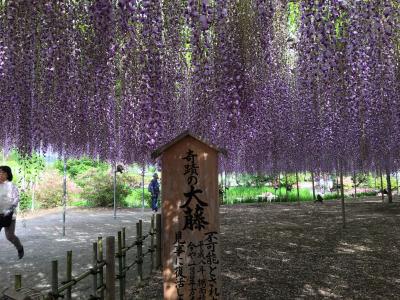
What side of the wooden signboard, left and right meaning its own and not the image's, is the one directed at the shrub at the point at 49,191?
back

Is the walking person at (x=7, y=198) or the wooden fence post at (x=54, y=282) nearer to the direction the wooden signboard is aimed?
the wooden fence post

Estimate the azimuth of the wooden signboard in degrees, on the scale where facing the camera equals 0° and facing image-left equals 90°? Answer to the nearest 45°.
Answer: approximately 0°

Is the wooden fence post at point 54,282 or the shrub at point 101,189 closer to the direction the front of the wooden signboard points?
the wooden fence post

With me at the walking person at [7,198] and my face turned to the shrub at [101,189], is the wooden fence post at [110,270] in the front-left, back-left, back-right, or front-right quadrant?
back-right

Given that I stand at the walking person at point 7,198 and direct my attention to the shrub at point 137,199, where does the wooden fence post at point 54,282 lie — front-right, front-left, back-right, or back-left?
back-right

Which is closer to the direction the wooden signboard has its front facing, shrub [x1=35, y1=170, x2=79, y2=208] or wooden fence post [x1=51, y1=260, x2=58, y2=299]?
the wooden fence post

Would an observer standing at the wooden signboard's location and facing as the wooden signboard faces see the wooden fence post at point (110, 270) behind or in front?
behind

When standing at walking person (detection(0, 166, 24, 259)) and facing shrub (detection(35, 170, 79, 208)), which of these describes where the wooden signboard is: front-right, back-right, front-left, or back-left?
back-right

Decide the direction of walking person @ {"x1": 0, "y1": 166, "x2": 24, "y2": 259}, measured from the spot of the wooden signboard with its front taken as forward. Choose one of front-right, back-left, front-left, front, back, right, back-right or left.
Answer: back-right

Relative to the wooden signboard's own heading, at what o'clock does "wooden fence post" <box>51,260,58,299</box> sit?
The wooden fence post is roughly at 3 o'clock from the wooden signboard.

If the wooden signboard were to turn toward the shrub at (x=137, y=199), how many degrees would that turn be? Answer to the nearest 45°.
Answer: approximately 180°

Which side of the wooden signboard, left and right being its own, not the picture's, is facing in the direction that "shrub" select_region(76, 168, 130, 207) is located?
back
